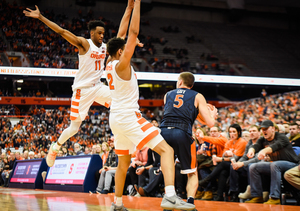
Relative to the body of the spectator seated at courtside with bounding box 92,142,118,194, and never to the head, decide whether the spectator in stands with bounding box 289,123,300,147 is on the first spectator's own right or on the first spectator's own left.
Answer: on the first spectator's own left

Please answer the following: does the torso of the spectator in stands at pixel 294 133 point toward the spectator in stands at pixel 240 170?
yes

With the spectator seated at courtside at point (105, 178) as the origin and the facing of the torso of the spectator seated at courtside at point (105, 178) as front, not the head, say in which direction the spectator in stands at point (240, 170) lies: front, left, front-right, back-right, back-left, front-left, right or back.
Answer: left

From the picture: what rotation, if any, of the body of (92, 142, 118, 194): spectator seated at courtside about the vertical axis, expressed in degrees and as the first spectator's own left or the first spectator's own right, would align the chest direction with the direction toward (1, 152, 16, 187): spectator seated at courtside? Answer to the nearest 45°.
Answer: approximately 90° to the first spectator's own right

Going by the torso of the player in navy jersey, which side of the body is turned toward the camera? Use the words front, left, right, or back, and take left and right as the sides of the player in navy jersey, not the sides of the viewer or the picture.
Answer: back

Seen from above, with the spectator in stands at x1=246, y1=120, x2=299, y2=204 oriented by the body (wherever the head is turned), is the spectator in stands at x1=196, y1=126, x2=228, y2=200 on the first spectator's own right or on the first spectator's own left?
on the first spectator's own right

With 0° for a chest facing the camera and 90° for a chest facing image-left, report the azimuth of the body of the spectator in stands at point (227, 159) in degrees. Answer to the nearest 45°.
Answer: approximately 45°

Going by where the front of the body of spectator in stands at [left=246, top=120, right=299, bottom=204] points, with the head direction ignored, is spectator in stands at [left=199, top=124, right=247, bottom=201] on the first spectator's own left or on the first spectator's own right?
on the first spectator's own right

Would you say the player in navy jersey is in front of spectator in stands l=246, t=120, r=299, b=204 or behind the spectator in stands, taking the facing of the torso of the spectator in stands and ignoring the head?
in front

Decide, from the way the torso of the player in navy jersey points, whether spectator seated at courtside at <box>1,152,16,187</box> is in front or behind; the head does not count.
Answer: in front

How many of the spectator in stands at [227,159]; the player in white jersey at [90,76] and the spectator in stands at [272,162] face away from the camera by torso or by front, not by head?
0
